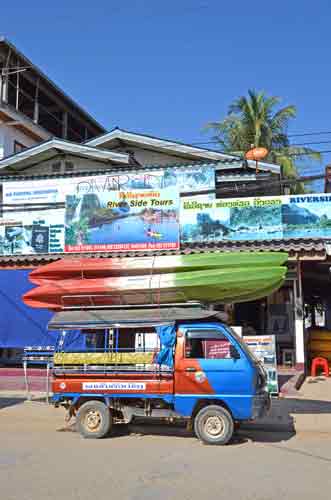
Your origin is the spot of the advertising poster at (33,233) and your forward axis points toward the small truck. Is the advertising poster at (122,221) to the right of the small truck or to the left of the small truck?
left

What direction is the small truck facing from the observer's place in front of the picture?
facing to the right of the viewer

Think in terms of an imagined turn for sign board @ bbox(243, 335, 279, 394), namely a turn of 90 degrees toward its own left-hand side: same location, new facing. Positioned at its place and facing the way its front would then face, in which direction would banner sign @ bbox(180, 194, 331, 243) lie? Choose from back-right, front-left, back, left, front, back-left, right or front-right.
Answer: left

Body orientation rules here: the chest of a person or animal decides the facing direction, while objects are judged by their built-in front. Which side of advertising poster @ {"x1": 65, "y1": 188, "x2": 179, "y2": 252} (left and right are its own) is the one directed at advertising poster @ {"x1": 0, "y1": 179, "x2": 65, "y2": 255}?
right

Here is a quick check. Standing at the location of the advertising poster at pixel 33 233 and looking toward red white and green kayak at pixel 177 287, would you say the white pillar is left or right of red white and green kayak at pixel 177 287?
left

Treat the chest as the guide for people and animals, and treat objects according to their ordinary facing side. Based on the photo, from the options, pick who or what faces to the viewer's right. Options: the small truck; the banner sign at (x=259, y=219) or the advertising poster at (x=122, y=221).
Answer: the small truck

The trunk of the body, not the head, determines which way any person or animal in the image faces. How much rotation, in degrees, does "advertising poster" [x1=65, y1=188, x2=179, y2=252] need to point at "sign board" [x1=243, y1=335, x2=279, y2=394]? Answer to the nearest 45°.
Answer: approximately 45° to its left

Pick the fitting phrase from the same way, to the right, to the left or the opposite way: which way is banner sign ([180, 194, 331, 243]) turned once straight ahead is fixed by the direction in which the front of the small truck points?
to the right

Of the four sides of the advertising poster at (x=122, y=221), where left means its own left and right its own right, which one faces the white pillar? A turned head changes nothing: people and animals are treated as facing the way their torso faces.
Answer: left

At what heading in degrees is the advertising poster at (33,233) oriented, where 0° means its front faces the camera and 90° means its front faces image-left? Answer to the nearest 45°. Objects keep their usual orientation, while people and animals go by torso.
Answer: approximately 0°
